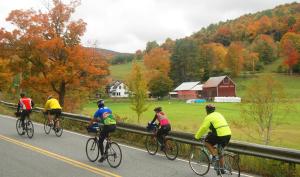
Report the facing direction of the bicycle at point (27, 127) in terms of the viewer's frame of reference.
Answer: facing away from the viewer and to the left of the viewer

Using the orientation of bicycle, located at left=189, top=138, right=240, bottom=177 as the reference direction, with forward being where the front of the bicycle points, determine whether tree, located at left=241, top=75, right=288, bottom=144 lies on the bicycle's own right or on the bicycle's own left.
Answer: on the bicycle's own right

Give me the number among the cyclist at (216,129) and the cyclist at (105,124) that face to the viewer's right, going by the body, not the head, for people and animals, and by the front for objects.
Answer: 0

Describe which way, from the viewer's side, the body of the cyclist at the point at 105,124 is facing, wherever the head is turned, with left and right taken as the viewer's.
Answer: facing away from the viewer and to the left of the viewer

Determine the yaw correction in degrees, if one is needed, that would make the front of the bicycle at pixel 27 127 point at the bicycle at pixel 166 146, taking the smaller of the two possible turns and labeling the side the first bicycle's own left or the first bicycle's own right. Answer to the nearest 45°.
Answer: approximately 180°

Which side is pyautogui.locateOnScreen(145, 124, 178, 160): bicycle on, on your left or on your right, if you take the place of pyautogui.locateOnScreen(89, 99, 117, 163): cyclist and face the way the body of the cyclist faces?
on your right

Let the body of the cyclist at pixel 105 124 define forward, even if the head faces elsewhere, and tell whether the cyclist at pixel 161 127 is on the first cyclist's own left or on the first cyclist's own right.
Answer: on the first cyclist's own right

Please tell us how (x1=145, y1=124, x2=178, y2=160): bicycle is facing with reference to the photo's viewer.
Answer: facing away from the viewer and to the left of the viewer

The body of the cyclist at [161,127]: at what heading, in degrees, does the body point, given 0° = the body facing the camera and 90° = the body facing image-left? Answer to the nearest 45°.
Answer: approximately 135°

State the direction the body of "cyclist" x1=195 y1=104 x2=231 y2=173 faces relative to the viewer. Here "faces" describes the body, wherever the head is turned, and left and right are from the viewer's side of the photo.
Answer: facing away from the viewer and to the left of the viewer

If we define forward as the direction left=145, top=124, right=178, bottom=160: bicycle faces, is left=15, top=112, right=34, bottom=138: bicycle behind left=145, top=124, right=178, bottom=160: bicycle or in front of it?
in front
